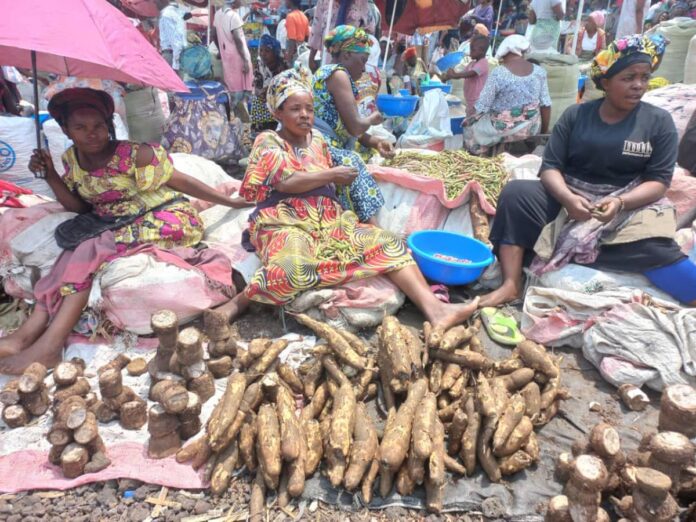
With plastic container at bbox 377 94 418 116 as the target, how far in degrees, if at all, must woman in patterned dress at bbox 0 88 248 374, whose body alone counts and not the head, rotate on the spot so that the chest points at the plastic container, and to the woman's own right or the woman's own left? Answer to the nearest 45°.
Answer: approximately 180°

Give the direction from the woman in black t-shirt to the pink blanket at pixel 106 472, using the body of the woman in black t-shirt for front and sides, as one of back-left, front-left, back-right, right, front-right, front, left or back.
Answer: front-right

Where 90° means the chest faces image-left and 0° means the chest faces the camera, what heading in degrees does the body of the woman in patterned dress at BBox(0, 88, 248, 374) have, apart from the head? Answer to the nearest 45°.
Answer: approximately 45°
